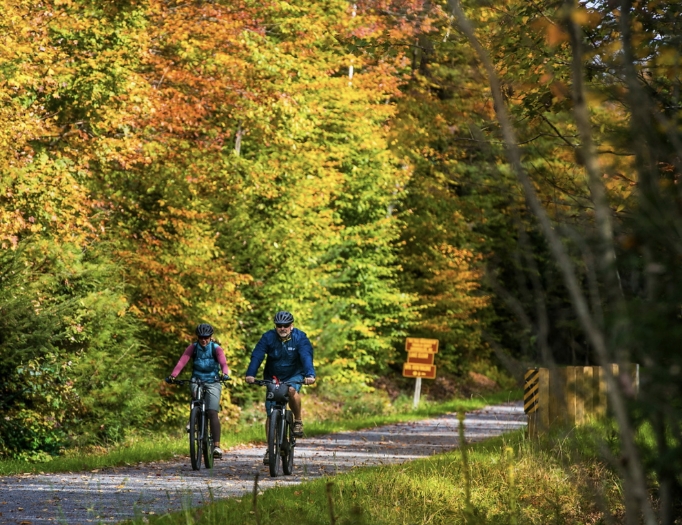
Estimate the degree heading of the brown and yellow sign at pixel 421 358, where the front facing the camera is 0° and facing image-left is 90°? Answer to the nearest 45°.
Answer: approximately 0°

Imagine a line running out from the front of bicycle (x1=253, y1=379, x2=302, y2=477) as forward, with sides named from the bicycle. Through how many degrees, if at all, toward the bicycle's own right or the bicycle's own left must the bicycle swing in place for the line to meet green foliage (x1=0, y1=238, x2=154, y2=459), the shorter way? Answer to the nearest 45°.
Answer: approximately 135° to the bicycle's own right

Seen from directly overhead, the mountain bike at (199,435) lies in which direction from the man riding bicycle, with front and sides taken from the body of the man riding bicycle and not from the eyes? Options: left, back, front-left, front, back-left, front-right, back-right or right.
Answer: back-right

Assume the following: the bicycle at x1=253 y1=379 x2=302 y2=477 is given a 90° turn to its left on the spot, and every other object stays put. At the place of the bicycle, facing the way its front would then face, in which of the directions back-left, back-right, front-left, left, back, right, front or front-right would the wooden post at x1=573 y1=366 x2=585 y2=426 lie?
front-left

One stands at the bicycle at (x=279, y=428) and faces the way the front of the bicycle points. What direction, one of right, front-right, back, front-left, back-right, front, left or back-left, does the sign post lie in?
back

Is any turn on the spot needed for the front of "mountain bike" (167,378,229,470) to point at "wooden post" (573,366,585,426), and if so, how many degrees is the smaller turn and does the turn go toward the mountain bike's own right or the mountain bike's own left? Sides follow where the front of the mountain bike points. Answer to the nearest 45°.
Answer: approximately 135° to the mountain bike's own left

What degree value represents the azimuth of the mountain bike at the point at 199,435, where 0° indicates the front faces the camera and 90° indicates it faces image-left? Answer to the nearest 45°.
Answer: approximately 0°
